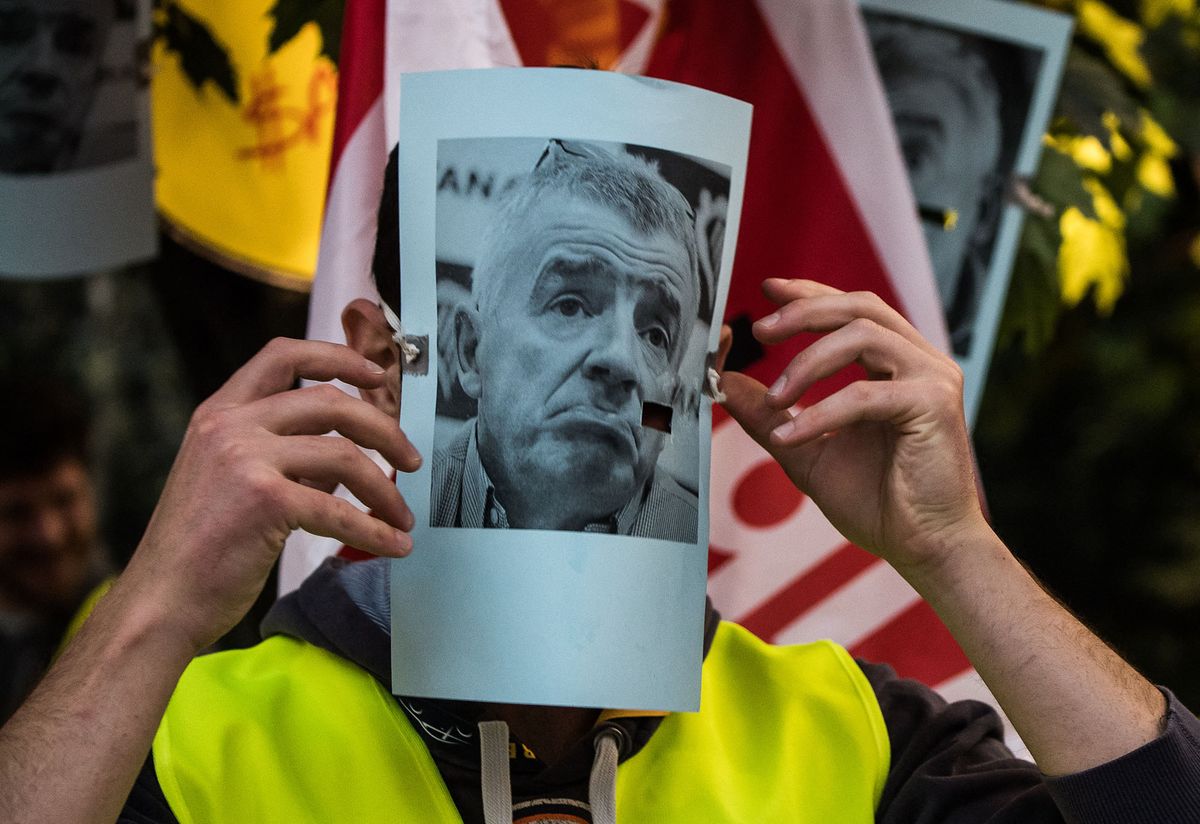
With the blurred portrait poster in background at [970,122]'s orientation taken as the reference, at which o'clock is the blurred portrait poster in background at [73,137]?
the blurred portrait poster in background at [73,137] is roughly at 2 o'clock from the blurred portrait poster in background at [970,122].

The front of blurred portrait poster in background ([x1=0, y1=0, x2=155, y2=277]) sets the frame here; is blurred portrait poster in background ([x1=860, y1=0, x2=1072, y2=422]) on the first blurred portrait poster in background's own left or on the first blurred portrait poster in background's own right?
on the first blurred portrait poster in background's own left

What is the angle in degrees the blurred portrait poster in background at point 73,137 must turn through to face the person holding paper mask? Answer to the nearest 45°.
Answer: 0° — it already faces them

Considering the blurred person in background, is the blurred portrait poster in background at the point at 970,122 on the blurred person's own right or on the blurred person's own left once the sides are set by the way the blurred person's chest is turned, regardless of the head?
on the blurred person's own left

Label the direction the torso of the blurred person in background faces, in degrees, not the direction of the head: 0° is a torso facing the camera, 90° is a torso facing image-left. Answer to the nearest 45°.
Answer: approximately 0°

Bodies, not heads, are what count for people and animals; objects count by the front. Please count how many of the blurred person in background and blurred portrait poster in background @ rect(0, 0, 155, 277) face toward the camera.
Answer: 2

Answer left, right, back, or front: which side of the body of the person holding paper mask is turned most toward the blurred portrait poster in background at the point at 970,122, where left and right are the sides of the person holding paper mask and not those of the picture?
back
